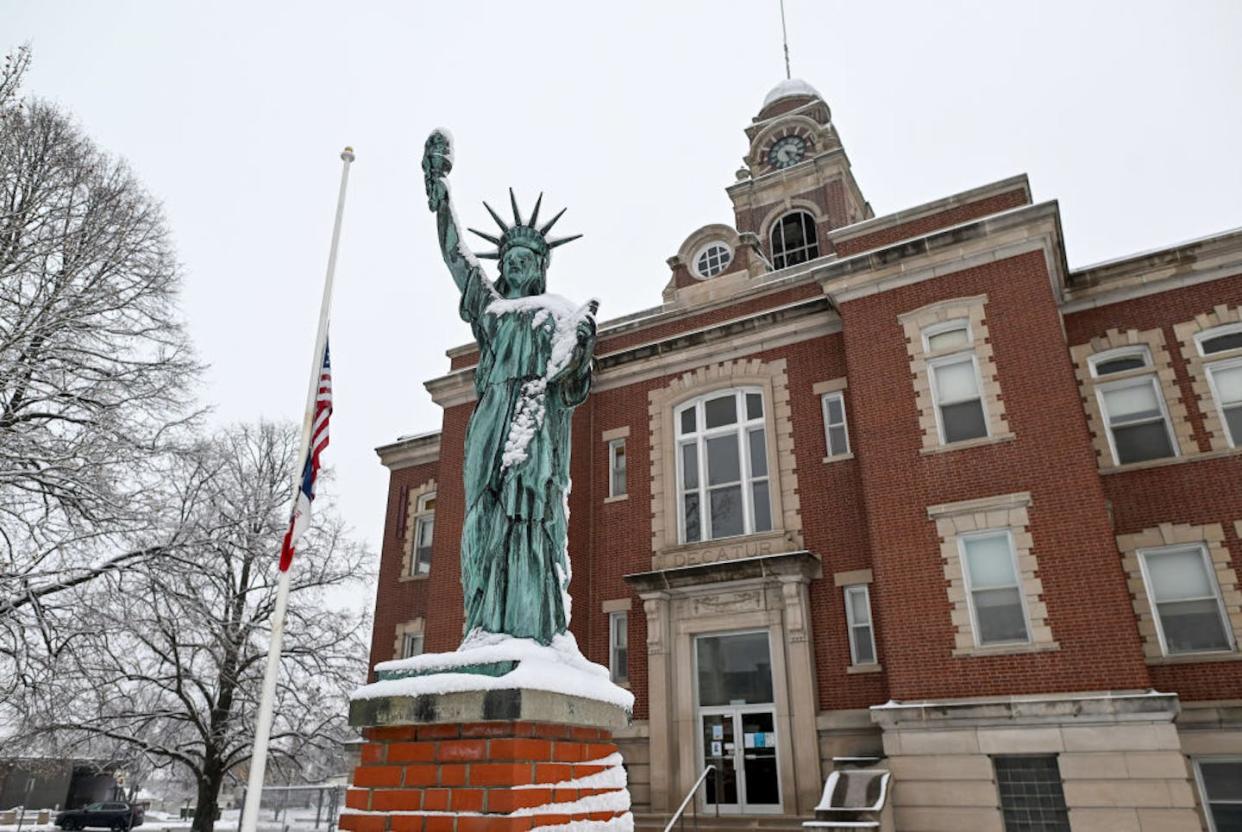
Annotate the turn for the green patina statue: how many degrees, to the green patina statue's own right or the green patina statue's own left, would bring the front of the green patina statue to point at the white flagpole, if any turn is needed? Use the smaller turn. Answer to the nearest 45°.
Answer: approximately 135° to the green patina statue's own right

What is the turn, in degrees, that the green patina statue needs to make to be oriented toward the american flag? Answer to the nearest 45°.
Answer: approximately 135° to its right

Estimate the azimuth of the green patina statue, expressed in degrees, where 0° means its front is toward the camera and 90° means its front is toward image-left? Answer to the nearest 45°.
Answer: approximately 0°

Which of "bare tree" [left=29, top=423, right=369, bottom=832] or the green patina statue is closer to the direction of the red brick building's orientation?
the green patina statue

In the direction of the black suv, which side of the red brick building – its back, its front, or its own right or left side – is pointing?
right

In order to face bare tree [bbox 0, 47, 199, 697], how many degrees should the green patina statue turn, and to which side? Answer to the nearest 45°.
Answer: approximately 135° to its right

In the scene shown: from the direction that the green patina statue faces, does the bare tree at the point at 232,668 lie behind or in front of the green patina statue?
behind

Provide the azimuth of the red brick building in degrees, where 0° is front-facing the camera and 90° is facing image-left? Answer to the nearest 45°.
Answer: approximately 45°
